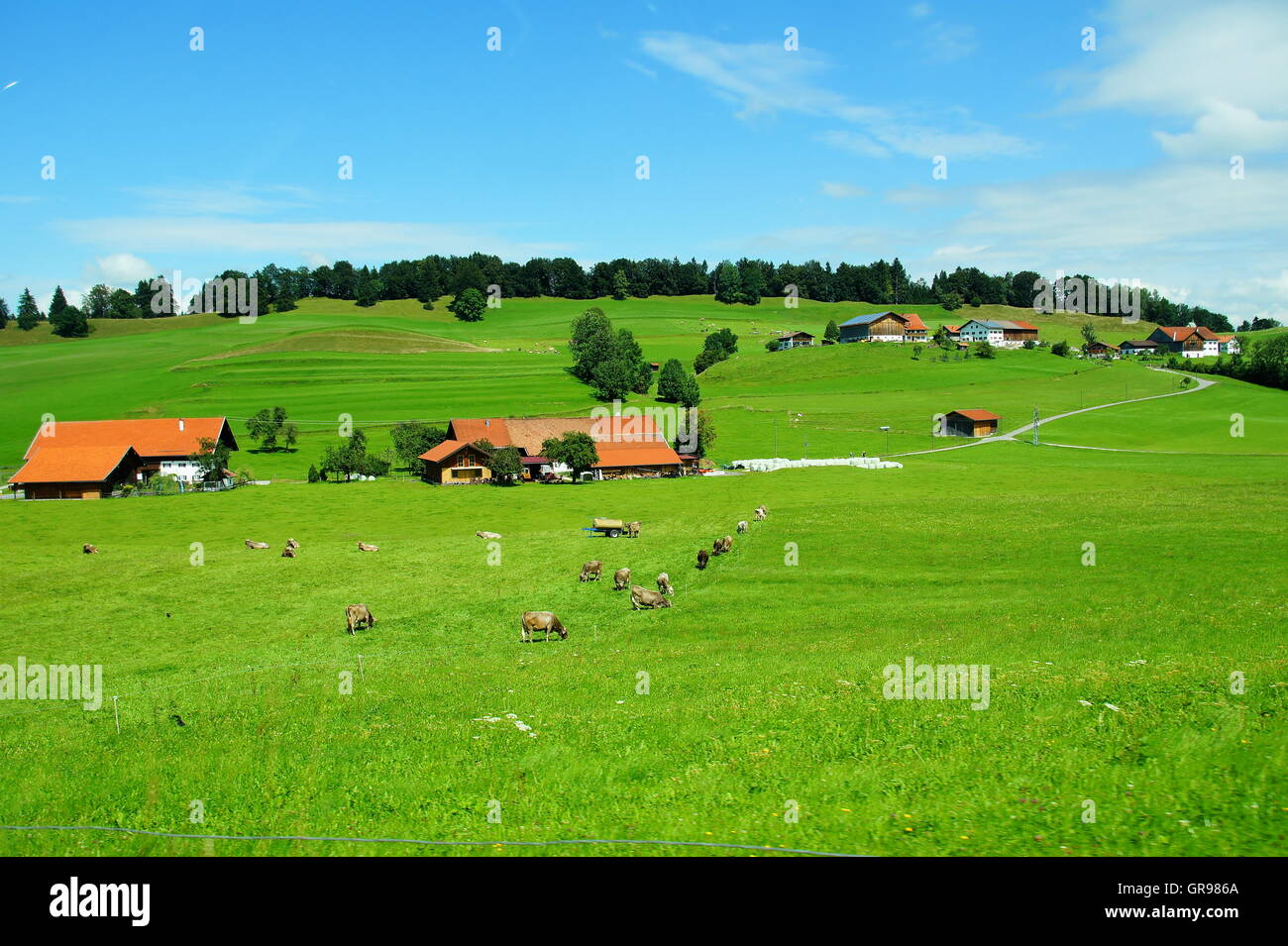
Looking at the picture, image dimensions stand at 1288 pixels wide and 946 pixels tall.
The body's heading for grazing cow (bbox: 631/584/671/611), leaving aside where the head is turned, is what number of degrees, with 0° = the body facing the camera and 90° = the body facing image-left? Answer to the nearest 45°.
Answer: approximately 270°

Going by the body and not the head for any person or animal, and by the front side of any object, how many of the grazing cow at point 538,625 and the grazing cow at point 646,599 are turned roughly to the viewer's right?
2

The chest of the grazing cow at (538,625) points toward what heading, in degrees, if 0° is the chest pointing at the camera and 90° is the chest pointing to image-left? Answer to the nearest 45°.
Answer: approximately 270°
